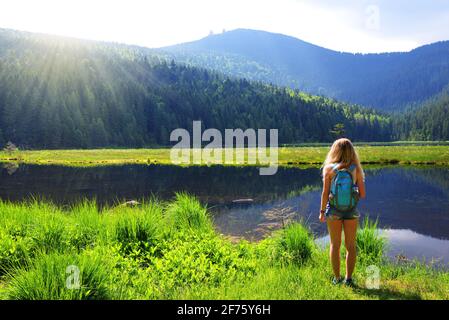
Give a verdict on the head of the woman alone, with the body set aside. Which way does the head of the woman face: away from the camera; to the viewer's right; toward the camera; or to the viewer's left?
away from the camera

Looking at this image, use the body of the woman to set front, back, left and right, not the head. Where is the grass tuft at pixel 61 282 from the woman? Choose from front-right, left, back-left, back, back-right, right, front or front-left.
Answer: back-left

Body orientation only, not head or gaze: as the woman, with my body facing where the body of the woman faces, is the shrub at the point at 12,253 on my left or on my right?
on my left

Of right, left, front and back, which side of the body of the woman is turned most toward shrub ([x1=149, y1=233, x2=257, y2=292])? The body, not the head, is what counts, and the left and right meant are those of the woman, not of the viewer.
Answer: left

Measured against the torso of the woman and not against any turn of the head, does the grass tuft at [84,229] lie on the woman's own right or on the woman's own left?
on the woman's own left

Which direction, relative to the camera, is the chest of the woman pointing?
away from the camera
